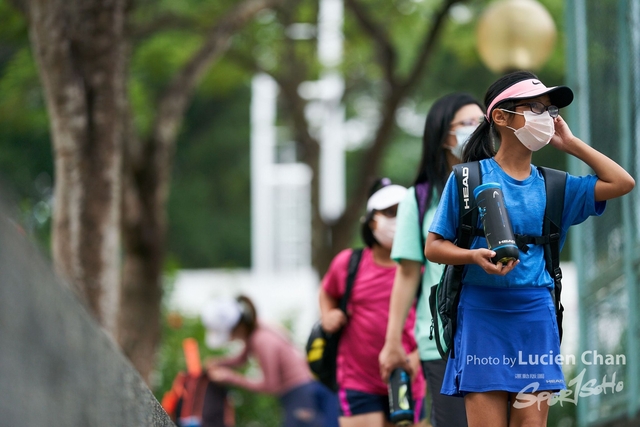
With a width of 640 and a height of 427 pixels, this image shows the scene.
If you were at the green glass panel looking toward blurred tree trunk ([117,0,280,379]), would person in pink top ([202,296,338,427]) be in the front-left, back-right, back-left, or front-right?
front-left

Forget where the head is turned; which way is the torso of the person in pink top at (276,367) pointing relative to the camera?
to the viewer's left

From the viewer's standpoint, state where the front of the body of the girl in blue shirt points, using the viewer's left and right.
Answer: facing the viewer and to the right of the viewer

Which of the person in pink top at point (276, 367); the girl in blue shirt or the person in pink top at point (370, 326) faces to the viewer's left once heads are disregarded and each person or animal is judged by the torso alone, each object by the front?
the person in pink top at point (276, 367)

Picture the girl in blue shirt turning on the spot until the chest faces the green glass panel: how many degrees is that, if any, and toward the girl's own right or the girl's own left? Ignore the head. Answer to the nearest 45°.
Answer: approximately 135° to the girl's own left

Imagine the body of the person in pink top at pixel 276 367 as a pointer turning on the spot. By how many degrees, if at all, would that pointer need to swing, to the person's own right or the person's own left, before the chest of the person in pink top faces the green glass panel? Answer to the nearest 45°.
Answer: approximately 90° to the person's own left

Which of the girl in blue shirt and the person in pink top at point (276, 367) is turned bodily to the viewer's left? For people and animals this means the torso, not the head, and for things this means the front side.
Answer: the person in pink top

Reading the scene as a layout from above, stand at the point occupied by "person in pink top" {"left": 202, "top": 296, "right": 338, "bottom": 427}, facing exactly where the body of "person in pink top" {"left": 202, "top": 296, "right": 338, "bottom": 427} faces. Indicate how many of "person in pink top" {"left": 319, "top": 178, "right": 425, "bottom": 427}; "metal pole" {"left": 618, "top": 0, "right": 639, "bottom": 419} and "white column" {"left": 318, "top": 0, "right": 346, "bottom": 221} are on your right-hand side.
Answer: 1

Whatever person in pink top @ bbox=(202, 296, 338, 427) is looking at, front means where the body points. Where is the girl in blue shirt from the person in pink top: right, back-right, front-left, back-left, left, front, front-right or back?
left

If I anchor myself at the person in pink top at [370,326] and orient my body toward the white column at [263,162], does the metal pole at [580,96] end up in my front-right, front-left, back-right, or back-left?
front-right
